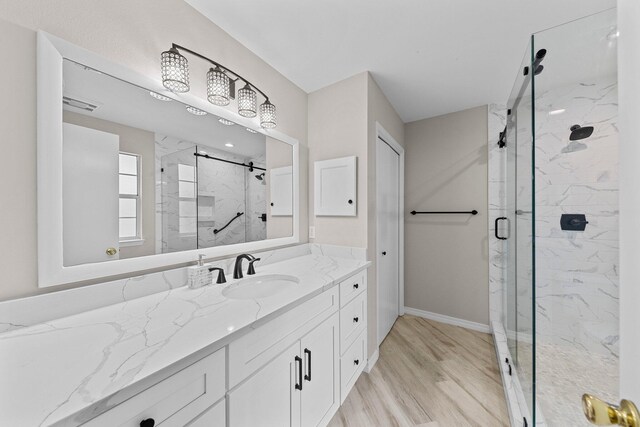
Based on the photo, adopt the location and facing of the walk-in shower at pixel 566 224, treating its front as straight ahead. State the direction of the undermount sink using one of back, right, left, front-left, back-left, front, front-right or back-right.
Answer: front-left

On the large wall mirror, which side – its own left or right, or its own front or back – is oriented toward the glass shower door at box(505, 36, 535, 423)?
front

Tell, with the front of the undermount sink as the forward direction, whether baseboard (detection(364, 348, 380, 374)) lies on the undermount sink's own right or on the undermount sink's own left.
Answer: on the undermount sink's own left

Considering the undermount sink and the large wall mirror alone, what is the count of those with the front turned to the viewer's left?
0

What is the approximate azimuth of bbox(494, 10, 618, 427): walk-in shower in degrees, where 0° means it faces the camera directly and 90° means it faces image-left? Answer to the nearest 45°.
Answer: approximately 90°

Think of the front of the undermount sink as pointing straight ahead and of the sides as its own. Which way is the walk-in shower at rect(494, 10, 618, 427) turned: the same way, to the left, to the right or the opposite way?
the opposite way

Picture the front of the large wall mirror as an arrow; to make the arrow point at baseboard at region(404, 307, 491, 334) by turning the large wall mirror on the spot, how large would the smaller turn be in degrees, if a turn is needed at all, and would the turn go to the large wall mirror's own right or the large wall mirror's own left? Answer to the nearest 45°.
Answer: approximately 45° to the large wall mirror's own left

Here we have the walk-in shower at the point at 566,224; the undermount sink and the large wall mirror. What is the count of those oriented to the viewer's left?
1

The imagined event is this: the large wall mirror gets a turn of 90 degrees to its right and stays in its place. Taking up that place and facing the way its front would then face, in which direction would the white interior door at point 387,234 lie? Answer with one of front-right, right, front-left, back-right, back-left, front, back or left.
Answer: back-left

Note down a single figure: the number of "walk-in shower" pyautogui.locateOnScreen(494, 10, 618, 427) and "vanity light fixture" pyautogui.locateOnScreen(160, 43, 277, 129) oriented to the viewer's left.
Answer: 1

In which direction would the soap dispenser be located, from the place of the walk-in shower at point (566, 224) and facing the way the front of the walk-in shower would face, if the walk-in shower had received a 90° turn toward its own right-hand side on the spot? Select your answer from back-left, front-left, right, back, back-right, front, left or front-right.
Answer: back-left

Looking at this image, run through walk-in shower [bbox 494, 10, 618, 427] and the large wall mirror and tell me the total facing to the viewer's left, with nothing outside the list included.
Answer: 1
